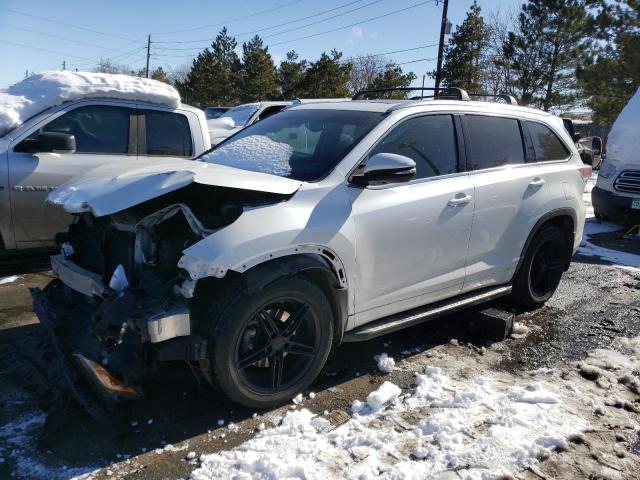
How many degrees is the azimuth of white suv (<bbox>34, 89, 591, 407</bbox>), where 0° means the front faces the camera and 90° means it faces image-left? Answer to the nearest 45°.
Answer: approximately 45°

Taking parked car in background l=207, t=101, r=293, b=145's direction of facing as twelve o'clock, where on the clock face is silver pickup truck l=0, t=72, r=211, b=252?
The silver pickup truck is roughly at 11 o'clock from the parked car in background.

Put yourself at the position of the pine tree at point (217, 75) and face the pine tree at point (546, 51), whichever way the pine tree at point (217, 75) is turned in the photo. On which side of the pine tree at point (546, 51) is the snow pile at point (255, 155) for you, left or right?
right

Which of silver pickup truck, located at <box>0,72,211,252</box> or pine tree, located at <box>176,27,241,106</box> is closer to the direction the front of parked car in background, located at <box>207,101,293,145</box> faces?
the silver pickup truck

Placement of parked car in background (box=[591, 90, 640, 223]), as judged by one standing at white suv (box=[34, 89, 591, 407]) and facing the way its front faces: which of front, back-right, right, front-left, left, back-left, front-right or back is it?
back

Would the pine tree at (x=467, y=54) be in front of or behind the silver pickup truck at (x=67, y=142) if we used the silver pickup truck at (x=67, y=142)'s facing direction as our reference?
behind

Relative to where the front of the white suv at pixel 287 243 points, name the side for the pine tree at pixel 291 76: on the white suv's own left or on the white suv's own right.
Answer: on the white suv's own right

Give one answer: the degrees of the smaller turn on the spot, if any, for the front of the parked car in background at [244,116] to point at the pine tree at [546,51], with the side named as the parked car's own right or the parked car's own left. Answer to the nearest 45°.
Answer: approximately 180°

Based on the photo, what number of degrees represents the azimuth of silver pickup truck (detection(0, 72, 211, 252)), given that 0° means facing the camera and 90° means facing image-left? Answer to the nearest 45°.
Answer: approximately 45°

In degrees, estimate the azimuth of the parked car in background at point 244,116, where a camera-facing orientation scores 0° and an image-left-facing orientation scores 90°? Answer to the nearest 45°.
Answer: approximately 45°

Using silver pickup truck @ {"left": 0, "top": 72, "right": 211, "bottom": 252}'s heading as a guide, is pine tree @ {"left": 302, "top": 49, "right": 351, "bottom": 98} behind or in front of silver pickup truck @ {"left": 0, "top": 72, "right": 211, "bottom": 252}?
behind

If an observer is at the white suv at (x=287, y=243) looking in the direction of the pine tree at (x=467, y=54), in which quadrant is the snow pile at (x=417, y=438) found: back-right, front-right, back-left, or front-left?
back-right
